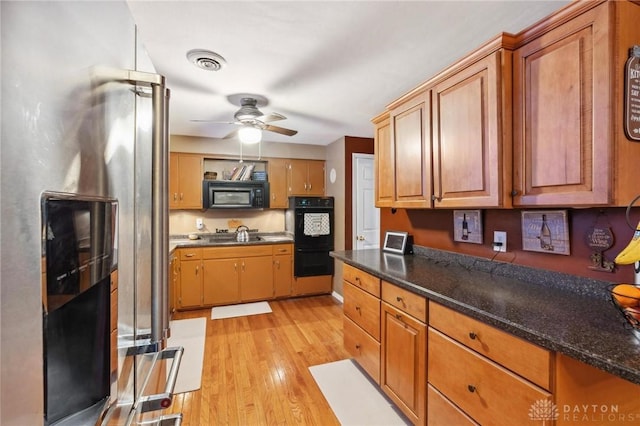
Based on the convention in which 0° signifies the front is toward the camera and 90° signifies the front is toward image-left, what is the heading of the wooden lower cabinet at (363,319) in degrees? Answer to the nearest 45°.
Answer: approximately 45°

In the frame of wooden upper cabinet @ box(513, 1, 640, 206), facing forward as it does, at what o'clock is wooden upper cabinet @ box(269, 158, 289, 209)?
wooden upper cabinet @ box(269, 158, 289, 209) is roughly at 2 o'clock from wooden upper cabinet @ box(513, 1, 640, 206).

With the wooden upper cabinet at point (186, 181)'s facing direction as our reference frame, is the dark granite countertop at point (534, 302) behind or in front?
in front

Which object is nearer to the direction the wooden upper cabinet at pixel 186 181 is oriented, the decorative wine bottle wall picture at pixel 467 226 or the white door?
the decorative wine bottle wall picture

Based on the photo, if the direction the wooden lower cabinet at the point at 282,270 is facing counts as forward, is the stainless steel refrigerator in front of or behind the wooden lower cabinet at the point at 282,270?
in front

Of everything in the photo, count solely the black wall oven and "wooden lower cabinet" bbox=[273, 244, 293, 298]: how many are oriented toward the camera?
2

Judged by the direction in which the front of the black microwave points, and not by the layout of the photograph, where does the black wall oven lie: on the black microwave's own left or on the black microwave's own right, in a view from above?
on the black microwave's own left

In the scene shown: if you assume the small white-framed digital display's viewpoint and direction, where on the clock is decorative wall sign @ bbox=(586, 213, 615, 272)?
The decorative wall sign is roughly at 9 o'clock from the small white-framed digital display.

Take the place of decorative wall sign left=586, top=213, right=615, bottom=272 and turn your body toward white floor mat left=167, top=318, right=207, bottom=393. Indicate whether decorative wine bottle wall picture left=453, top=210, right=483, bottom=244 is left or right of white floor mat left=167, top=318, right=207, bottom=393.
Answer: right

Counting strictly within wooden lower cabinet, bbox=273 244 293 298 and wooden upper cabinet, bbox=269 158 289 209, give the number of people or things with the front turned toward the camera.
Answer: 2

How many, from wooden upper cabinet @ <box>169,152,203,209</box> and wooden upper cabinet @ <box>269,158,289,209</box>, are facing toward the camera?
2

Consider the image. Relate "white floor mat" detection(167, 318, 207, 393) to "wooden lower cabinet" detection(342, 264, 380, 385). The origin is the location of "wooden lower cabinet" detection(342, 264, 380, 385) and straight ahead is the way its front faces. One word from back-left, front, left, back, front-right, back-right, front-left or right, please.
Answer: front-right

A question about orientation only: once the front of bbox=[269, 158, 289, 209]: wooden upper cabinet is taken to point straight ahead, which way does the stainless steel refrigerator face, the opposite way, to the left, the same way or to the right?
to the left
